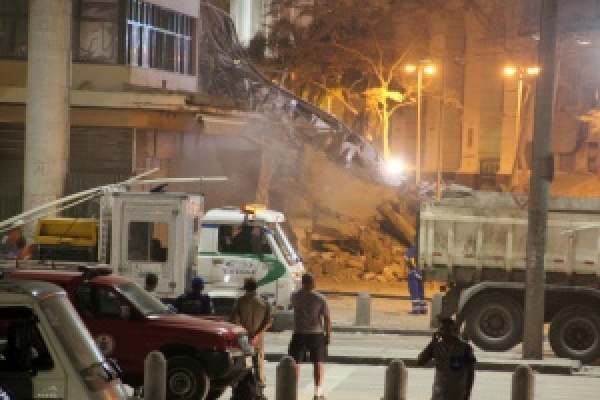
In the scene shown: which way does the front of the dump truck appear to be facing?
to the viewer's right

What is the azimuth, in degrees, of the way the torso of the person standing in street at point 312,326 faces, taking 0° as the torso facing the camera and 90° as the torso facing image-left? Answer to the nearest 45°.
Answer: approximately 180°

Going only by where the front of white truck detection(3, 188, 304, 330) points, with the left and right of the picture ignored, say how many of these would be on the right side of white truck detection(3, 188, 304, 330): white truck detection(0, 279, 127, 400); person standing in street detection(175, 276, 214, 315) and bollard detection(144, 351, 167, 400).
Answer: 3

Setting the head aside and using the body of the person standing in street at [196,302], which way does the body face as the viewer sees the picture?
away from the camera

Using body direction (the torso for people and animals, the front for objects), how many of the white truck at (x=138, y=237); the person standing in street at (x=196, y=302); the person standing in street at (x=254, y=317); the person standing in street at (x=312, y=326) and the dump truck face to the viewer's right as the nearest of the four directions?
2

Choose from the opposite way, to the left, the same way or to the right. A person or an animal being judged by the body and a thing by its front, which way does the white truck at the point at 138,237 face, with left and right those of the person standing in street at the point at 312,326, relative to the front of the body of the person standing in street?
to the right

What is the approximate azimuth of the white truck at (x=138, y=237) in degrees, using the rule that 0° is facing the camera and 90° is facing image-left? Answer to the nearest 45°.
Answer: approximately 270°

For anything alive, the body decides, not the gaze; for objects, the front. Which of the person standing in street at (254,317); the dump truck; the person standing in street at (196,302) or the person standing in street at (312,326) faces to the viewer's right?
the dump truck

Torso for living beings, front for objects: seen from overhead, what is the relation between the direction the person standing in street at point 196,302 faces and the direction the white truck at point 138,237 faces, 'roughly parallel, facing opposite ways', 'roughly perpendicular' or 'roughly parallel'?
roughly perpendicular

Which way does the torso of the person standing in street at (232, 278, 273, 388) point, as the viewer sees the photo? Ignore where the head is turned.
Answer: away from the camera
